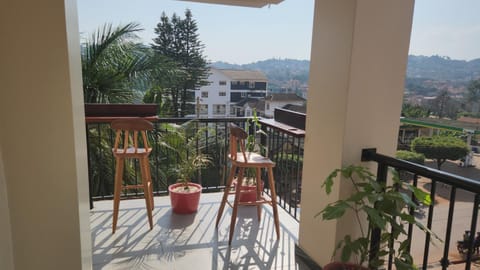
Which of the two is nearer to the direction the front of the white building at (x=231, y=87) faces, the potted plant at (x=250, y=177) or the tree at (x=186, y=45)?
the potted plant

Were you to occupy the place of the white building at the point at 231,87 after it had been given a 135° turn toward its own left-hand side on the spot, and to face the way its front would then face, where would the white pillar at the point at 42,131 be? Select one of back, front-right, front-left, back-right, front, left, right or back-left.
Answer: back

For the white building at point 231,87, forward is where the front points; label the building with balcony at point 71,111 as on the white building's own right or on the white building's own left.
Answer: on the white building's own right

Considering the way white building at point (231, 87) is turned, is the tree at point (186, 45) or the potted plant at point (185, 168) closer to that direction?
the potted plant

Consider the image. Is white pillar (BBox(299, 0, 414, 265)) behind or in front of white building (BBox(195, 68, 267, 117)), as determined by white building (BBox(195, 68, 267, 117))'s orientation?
in front

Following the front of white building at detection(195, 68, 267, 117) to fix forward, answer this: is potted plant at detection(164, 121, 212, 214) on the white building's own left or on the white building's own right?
on the white building's own right

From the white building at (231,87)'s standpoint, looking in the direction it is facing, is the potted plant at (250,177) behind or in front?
in front

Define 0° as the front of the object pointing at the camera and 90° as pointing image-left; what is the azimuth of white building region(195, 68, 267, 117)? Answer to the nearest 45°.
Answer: approximately 315°

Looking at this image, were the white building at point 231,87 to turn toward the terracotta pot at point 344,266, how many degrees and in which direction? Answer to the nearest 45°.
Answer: approximately 45° to its right

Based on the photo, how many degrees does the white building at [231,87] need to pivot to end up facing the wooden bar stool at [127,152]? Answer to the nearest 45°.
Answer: approximately 45° to its right

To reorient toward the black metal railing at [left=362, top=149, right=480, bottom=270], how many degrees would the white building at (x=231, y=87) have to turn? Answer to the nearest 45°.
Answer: approximately 45° to its right
